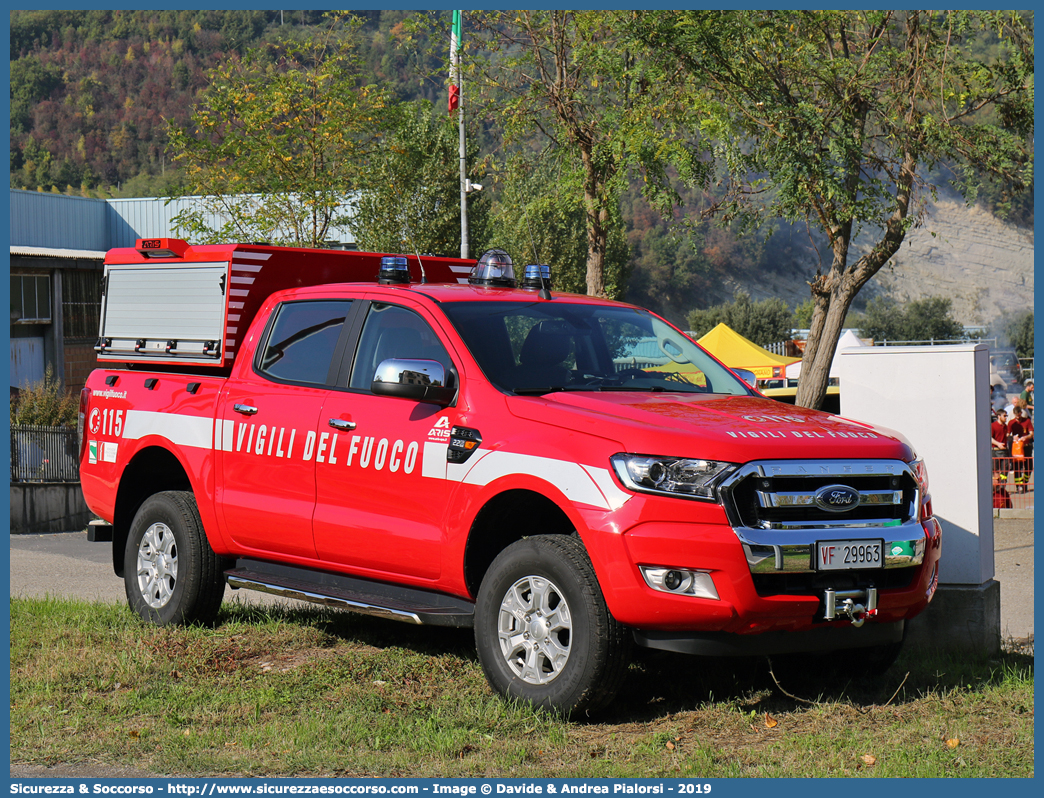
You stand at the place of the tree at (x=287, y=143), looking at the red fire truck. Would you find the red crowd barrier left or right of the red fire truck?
left

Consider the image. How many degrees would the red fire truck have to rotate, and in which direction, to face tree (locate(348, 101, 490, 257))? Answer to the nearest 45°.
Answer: approximately 135° to its left

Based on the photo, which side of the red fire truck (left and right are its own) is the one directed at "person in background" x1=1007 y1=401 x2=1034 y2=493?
left

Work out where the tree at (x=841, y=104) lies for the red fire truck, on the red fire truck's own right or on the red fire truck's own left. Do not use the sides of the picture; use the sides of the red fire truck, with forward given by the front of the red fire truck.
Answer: on the red fire truck's own left

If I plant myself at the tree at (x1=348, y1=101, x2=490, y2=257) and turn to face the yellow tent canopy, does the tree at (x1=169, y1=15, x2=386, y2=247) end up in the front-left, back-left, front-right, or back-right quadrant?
back-right

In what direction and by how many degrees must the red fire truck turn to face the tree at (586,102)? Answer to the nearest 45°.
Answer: approximately 135° to its left

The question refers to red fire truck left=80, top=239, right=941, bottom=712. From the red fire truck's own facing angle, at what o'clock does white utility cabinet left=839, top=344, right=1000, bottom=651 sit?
The white utility cabinet is roughly at 10 o'clock from the red fire truck.

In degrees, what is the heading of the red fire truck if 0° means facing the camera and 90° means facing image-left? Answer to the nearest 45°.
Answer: approximately 315°

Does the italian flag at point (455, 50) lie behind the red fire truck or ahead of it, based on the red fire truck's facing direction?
behind

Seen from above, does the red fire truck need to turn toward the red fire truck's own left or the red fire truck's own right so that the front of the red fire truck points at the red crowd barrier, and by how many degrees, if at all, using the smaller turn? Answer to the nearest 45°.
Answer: approximately 90° to the red fire truck's own left
